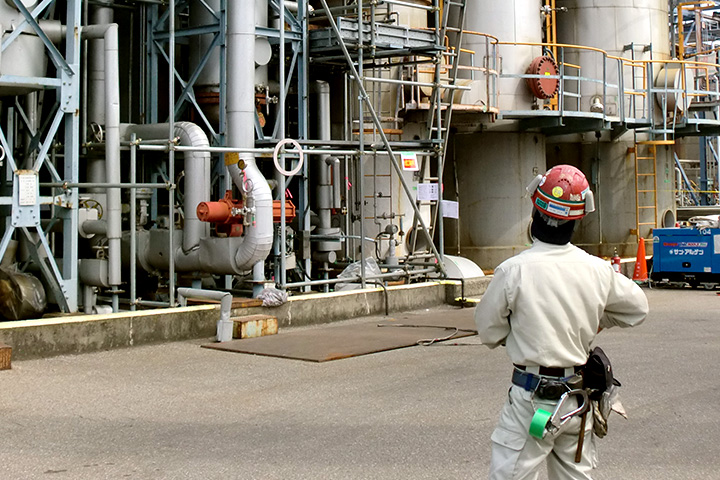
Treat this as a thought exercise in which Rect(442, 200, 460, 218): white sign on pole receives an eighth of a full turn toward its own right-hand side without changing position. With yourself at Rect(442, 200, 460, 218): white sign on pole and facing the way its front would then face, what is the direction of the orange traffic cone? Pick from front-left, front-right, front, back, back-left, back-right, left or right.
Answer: back

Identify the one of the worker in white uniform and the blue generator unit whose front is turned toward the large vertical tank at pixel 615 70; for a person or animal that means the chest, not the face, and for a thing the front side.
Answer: the worker in white uniform

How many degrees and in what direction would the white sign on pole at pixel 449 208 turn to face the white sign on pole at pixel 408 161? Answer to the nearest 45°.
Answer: approximately 45° to its right

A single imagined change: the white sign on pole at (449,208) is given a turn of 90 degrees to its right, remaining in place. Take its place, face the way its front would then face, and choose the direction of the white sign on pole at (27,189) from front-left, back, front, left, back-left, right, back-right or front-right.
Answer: front-left

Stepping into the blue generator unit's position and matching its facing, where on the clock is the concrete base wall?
The concrete base wall is roughly at 1 o'clock from the blue generator unit.

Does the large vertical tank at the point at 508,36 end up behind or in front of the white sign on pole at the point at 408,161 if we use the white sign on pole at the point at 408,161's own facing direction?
behind

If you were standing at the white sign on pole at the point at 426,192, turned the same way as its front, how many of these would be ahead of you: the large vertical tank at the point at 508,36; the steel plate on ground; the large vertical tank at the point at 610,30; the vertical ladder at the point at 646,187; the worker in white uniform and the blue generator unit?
2

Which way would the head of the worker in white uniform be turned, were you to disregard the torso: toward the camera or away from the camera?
away from the camera

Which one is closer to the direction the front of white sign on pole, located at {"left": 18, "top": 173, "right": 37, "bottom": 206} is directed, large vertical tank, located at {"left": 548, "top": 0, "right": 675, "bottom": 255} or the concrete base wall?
the concrete base wall

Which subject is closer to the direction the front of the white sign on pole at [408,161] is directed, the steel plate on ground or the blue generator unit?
the steel plate on ground

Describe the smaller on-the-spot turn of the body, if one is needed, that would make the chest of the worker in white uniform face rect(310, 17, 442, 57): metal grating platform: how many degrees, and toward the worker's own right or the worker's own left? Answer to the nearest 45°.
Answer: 0° — they already face it

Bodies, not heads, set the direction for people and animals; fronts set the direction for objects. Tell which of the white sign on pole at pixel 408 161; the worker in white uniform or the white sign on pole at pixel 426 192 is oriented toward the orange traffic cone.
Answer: the worker in white uniform

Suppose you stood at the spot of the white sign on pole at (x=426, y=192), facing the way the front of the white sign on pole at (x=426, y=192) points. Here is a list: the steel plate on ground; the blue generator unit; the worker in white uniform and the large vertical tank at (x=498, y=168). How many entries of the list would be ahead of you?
2

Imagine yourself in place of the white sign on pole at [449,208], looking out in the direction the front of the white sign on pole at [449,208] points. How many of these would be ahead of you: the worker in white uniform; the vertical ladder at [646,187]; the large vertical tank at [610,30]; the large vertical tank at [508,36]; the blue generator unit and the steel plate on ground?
2

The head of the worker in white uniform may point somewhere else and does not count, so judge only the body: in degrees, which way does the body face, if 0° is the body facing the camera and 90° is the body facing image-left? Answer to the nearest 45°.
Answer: approximately 180°
